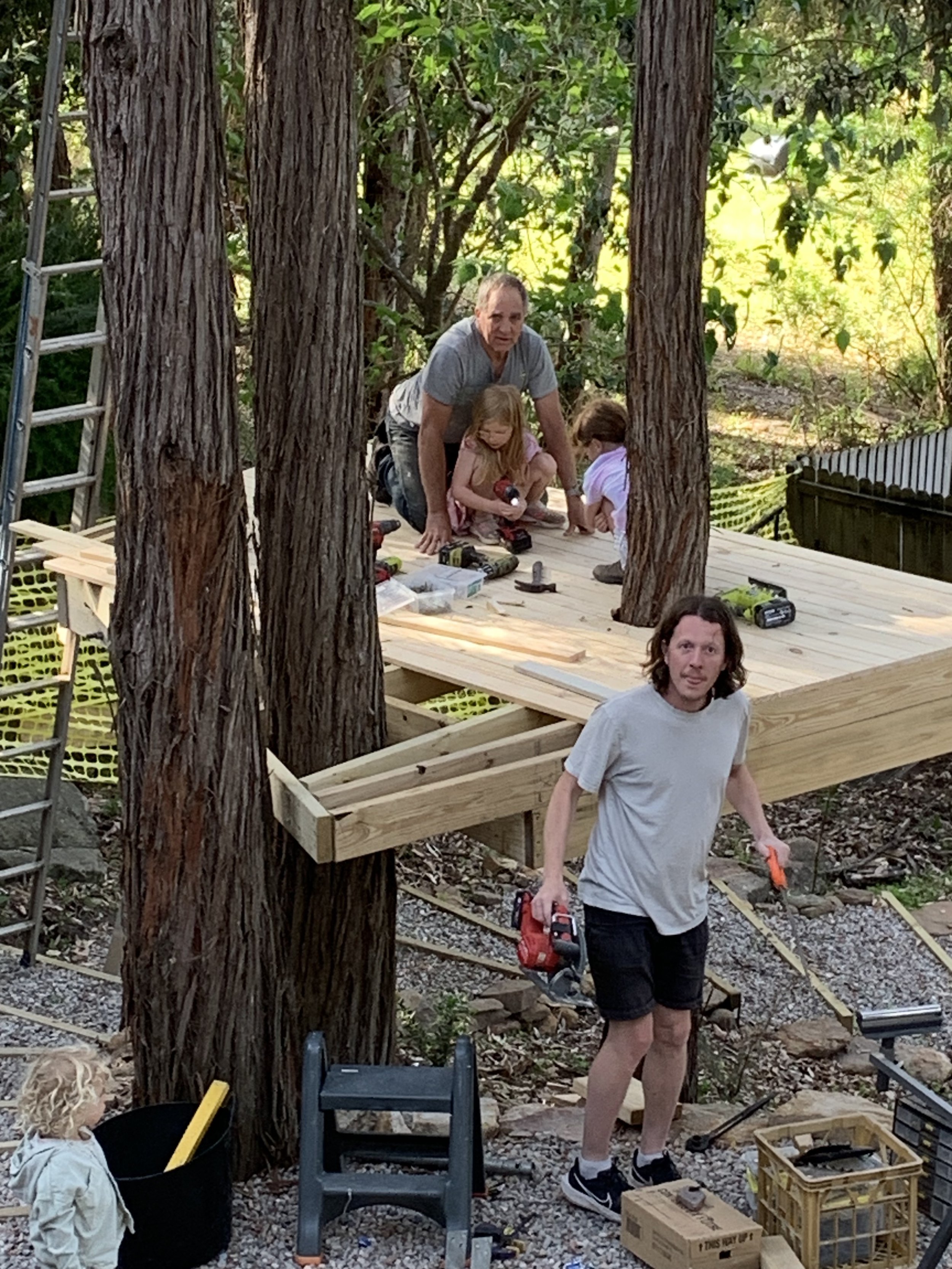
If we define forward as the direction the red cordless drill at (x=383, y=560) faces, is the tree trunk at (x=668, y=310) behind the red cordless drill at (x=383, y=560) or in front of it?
in front

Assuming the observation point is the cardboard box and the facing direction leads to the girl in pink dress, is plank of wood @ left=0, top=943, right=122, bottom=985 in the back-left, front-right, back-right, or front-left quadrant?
front-left

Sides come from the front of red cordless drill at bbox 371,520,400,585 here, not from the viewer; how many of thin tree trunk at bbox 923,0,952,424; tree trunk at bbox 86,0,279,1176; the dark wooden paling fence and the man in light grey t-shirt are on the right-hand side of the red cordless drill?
2
